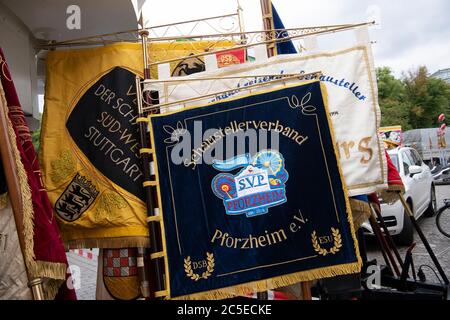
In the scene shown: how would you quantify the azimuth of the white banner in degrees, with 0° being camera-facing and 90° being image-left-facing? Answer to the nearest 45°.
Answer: approximately 0°

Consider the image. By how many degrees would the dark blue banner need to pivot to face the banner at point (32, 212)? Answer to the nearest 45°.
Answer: approximately 90° to its right

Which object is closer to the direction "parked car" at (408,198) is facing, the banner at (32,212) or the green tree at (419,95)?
the banner

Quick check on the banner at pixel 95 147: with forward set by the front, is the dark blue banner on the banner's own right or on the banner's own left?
on the banner's own left

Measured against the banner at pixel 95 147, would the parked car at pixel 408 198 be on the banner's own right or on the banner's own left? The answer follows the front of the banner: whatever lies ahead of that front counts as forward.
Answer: on the banner's own left

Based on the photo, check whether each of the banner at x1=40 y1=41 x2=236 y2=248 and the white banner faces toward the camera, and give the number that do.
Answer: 2

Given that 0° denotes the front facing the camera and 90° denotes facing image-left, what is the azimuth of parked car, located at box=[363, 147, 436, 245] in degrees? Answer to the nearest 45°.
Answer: approximately 45°

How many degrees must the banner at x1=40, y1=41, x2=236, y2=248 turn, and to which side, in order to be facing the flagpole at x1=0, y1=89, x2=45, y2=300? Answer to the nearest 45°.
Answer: approximately 45° to its right

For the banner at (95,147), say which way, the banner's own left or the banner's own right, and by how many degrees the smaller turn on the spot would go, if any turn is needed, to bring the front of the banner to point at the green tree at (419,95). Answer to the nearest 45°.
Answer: approximately 135° to the banner's own left

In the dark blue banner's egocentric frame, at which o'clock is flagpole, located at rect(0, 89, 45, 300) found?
The flagpole is roughly at 2 o'clock from the dark blue banner.

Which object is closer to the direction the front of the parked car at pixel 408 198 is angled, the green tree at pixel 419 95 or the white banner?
the white banner

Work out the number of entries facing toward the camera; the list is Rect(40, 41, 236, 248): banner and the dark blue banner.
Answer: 2
